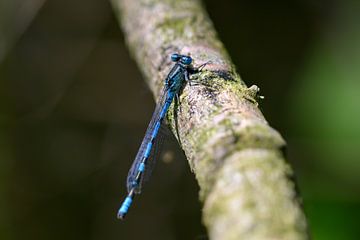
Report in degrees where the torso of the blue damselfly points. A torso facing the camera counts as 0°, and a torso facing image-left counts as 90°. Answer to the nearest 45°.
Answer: approximately 225°
